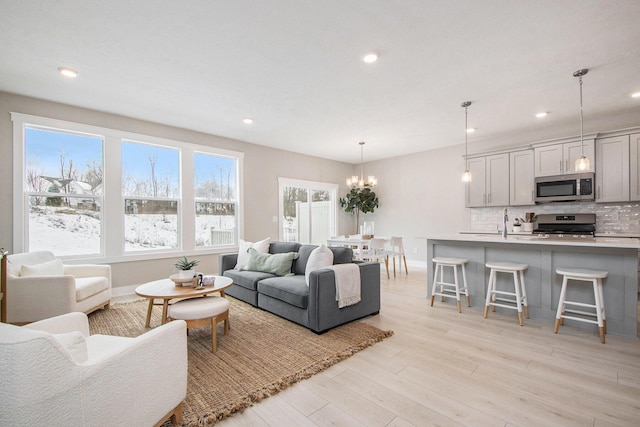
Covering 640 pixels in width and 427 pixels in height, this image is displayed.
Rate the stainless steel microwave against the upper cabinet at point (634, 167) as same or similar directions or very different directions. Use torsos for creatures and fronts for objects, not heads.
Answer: same or similar directions

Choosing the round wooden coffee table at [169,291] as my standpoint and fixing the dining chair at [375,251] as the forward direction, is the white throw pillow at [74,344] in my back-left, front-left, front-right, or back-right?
back-right

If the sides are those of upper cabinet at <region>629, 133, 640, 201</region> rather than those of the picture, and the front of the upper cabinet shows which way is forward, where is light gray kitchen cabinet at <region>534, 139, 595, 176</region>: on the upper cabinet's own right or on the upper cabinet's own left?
on the upper cabinet's own right

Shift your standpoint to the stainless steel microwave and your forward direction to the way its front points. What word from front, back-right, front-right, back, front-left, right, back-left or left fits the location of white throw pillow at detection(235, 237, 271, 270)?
front-right

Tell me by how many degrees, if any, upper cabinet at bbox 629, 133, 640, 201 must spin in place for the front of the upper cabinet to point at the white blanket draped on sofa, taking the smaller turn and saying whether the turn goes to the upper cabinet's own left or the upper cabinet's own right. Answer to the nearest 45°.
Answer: approximately 45° to the upper cabinet's own right

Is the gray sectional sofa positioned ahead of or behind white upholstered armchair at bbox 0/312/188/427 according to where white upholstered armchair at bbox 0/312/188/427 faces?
ahead

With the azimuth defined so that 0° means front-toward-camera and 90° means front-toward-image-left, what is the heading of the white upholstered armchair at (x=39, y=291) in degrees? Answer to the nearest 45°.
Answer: approximately 315°

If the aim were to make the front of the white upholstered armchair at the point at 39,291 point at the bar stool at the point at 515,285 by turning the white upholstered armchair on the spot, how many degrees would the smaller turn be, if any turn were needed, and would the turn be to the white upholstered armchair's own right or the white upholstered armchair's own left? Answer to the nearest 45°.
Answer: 0° — it already faces it

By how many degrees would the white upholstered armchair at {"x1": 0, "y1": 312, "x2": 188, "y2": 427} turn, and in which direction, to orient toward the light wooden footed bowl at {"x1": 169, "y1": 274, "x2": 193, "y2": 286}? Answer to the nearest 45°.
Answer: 0° — it already faces it

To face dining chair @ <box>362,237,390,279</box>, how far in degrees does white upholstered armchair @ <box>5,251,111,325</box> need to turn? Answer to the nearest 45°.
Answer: approximately 45° to its left

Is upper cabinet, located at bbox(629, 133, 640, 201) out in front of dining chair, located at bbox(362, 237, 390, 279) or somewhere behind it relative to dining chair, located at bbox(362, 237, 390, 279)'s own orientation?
behind

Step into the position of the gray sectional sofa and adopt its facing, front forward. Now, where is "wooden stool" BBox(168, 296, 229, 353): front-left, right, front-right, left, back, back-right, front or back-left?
front

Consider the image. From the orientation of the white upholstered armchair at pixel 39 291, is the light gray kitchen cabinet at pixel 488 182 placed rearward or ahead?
ahead

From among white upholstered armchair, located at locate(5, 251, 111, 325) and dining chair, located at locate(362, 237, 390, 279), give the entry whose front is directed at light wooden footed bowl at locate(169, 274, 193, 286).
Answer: the white upholstered armchair

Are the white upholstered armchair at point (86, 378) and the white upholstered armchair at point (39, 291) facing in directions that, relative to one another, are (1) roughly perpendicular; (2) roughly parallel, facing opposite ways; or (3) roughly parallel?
roughly perpendicular

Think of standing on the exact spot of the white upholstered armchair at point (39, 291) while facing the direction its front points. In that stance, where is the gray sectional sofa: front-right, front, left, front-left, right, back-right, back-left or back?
front

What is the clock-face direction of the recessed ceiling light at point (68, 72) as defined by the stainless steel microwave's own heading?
The recessed ceiling light is roughly at 1 o'clock from the stainless steel microwave.

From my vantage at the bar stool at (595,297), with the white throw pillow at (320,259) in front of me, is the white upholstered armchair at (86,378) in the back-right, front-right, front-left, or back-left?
front-left

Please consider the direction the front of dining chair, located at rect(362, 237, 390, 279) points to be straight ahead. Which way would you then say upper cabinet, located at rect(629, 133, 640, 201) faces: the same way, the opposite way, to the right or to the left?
to the left

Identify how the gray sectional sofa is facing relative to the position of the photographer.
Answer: facing the viewer and to the left of the viewer

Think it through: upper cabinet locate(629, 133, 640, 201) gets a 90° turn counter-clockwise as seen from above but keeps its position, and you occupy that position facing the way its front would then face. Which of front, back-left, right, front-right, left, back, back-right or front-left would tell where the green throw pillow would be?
back-right

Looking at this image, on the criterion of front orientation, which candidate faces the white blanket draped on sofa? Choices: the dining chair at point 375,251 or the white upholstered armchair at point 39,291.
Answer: the white upholstered armchair

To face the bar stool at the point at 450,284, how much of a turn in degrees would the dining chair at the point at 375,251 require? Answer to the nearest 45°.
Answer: approximately 180°

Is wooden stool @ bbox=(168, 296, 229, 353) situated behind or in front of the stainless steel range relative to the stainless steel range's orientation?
in front

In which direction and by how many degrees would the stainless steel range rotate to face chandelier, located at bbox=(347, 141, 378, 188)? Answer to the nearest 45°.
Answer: approximately 90° to its right

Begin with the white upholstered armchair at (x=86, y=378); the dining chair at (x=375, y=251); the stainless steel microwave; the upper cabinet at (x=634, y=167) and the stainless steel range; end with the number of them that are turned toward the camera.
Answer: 3
